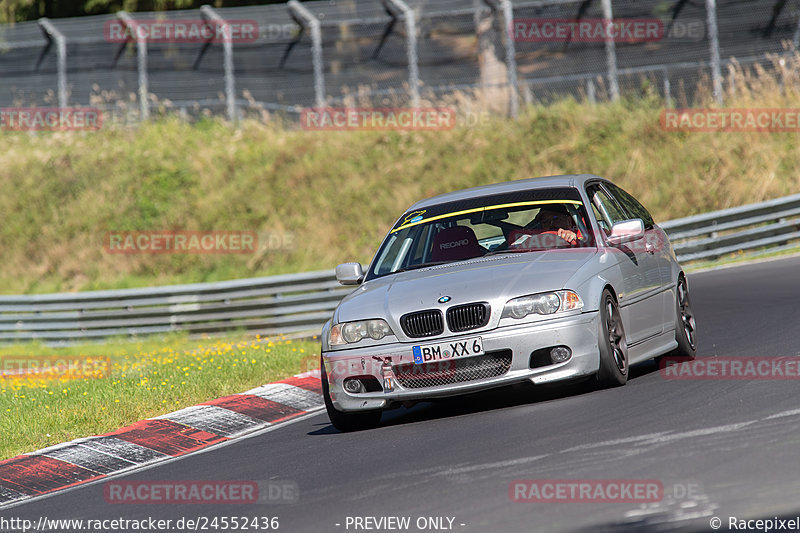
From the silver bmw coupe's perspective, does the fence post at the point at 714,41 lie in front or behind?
behind

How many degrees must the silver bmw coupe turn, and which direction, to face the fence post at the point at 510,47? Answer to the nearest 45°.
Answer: approximately 135° to its right

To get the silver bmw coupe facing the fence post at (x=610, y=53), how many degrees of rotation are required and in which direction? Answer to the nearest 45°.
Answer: approximately 135° to its right

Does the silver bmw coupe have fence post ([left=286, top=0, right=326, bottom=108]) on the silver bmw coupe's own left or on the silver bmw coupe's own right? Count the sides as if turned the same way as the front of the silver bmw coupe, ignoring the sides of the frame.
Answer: on the silver bmw coupe's own right

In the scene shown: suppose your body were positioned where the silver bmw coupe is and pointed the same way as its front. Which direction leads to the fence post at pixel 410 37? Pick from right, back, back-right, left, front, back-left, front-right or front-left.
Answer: back-right

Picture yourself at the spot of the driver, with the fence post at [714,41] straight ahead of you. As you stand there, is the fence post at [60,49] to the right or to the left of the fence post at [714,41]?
left

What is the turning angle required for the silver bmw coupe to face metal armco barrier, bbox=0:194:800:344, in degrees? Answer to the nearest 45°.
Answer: approximately 135° to its right

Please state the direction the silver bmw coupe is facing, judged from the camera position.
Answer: facing the viewer and to the left of the viewer

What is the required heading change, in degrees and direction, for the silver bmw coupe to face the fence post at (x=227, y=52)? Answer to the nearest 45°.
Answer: approximately 135° to its right
